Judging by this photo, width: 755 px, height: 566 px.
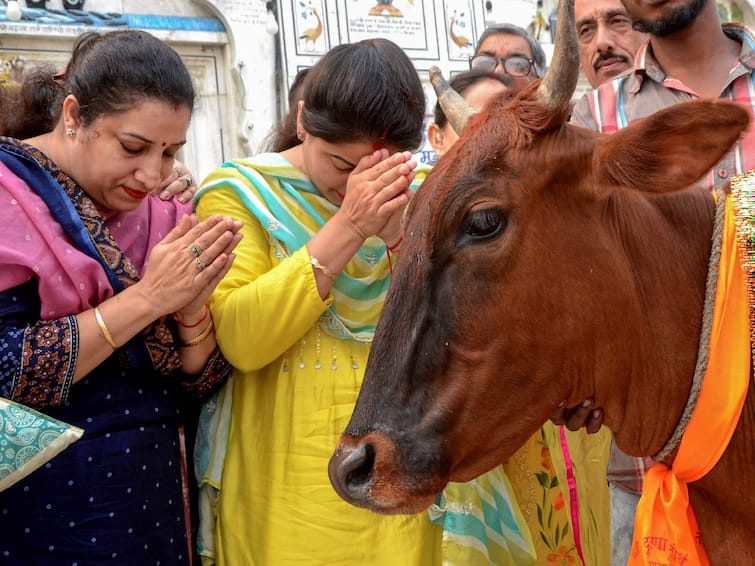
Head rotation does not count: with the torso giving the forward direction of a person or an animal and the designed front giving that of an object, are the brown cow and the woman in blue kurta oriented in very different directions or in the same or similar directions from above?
very different directions

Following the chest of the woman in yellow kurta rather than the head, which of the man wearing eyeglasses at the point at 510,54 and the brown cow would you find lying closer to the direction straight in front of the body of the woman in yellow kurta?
the brown cow

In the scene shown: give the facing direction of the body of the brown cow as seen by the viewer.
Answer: to the viewer's left

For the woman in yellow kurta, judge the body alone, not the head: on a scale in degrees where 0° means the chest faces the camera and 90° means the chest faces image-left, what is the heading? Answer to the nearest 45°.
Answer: approximately 315°

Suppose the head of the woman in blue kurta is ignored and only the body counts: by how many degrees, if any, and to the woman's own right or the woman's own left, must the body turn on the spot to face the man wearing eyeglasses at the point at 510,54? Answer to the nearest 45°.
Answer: approximately 90° to the woman's own left

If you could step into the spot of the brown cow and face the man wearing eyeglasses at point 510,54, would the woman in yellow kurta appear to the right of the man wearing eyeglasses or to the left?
left

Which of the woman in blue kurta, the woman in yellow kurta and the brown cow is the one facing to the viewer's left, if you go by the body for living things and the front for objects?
the brown cow
